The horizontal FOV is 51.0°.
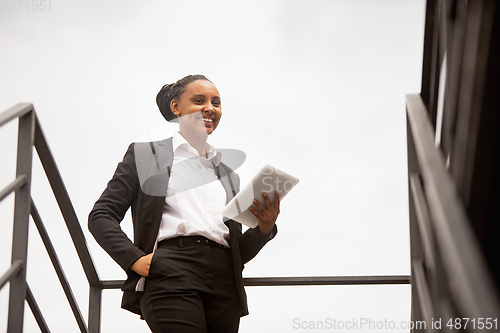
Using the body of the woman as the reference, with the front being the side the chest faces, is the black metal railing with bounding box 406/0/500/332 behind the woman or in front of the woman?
in front

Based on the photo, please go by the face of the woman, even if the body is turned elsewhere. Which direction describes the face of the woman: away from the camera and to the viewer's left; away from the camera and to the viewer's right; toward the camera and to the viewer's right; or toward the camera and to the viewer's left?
toward the camera and to the viewer's right

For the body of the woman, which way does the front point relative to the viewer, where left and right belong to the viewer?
facing the viewer and to the right of the viewer
